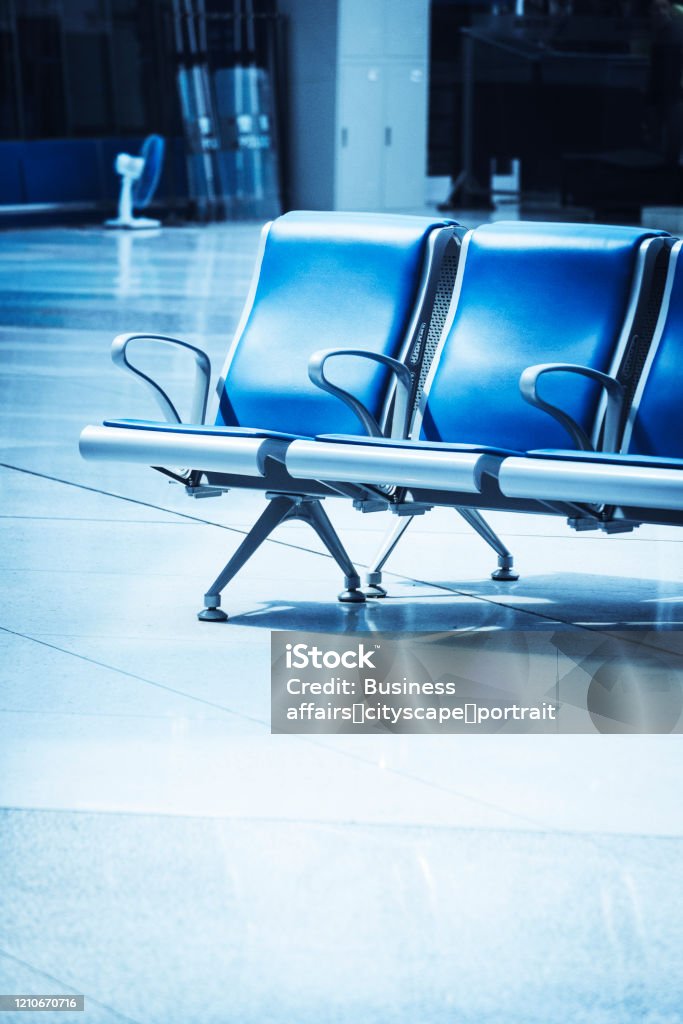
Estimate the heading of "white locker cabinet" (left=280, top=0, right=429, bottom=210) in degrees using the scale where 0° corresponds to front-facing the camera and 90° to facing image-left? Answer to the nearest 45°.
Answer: approximately 315°
